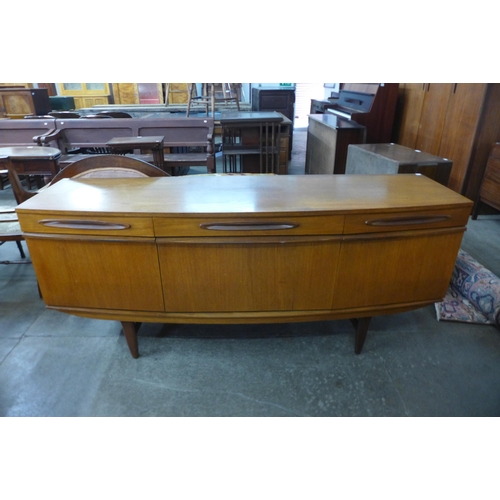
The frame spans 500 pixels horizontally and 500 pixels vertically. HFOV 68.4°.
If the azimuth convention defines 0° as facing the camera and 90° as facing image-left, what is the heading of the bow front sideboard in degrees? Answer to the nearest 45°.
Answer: approximately 0°

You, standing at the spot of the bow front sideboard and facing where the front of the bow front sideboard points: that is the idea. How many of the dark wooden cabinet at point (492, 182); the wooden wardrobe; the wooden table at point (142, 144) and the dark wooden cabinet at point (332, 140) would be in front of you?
0

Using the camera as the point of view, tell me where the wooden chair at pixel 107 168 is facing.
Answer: facing the viewer

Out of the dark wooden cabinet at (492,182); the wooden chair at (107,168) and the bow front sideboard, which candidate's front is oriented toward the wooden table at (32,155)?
the dark wooden cabinet

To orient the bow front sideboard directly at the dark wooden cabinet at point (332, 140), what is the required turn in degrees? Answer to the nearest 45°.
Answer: approximately 180°

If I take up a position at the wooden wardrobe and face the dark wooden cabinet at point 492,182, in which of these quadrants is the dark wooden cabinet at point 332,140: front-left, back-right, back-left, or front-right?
back-right

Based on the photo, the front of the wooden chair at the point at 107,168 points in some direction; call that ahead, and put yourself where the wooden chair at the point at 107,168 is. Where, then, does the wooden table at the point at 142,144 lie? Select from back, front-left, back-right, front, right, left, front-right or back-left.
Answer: back

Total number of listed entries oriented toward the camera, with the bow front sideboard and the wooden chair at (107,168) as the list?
2

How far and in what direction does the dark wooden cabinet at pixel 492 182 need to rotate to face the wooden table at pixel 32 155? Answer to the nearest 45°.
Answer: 0° — it already faces it

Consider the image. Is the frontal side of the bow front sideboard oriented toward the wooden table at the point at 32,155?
no

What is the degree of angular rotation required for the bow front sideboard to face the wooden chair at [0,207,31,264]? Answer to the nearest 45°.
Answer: approximately 135° to its right

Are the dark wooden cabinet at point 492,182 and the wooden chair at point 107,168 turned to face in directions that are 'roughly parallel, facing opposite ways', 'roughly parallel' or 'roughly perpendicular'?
roughly perpendicular

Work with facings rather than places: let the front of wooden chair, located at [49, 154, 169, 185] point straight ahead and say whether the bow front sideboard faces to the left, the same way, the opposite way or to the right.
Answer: the same way

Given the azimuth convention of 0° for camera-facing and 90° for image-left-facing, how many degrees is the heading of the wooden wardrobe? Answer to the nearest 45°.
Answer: approximately 45°

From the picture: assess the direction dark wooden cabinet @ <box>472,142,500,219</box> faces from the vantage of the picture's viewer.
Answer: facing the viewer and to the left of the viewer

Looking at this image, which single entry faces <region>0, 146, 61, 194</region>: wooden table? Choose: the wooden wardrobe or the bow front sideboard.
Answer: the wooden wardrobe

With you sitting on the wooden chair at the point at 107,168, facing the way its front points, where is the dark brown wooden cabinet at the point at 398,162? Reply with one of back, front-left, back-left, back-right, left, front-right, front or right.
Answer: left

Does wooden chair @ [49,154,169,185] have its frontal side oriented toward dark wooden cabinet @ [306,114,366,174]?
no

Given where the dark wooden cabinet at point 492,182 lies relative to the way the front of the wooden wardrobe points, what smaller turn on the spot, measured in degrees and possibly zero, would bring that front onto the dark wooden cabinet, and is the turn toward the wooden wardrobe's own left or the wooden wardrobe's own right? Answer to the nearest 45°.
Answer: approximately 90° to the wooden wardrobe's own left

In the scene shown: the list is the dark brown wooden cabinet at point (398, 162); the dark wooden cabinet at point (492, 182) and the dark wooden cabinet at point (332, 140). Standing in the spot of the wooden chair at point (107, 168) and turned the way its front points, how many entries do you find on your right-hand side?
0
